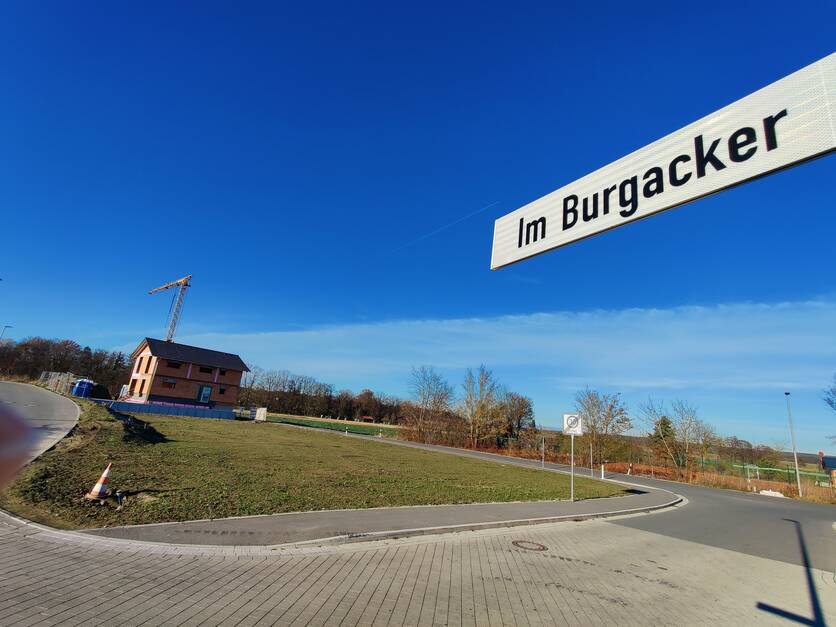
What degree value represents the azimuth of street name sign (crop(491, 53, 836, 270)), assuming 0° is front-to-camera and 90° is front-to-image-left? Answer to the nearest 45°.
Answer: approximately 45°

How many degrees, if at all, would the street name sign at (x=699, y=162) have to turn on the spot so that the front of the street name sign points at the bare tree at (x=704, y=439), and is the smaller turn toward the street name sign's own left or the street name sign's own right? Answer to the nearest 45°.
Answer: approximately 135° to the street name sign's own right
